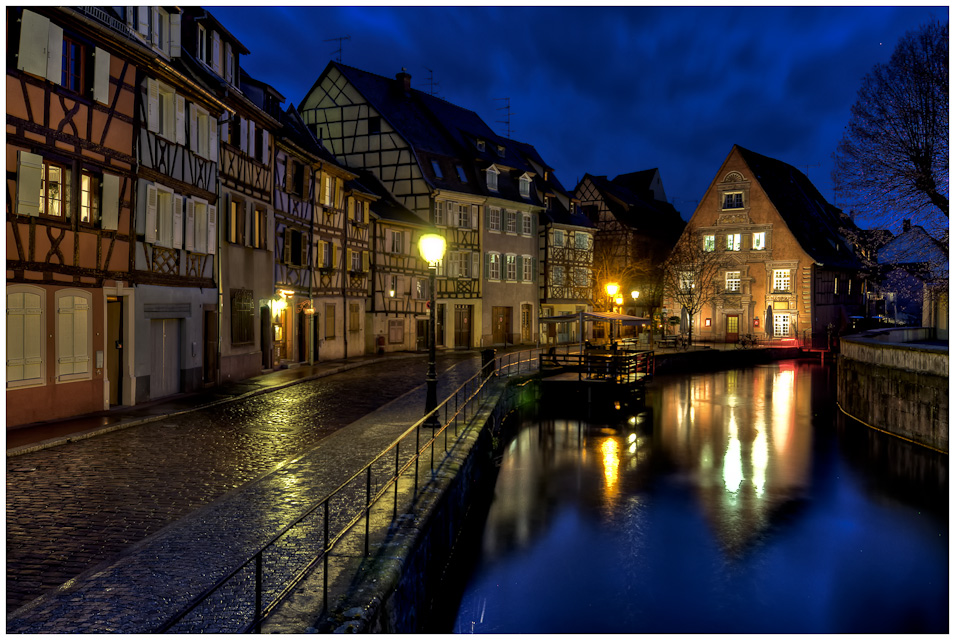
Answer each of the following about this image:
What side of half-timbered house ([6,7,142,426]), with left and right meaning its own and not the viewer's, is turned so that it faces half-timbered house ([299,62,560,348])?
left

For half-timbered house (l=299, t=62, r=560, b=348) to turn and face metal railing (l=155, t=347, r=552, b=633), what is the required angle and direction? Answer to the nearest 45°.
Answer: approximately 45° to its right

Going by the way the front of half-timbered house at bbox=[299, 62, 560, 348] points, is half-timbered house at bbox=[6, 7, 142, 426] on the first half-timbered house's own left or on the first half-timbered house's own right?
on the first half-timbered house's own right

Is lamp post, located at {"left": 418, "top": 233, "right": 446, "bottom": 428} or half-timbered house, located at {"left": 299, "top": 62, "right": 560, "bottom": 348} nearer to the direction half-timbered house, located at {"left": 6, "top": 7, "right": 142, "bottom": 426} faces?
the lamp post

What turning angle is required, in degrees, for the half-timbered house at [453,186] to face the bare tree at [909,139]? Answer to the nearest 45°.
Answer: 0° — it already faces it

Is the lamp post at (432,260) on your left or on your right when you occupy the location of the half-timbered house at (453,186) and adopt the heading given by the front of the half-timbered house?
on your right

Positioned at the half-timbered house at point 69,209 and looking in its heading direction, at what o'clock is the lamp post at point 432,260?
The lamp post is roughly at 12 o'clock from the half-timbered house.

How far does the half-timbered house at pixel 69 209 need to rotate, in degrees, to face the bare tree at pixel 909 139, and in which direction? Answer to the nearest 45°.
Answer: approximately 45° to its left

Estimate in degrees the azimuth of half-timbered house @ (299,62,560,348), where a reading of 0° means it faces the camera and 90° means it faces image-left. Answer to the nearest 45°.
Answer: approximately 315°
